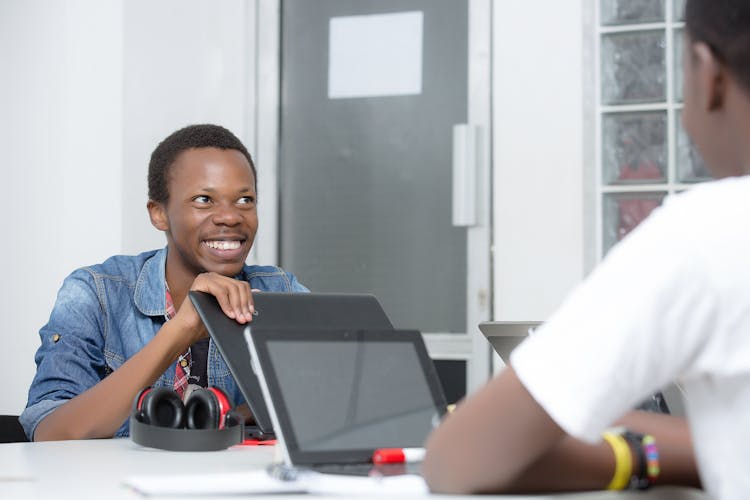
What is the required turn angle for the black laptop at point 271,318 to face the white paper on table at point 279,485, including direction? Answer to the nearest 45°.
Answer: approximately 180°

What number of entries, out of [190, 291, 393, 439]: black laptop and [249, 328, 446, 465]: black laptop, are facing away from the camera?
1

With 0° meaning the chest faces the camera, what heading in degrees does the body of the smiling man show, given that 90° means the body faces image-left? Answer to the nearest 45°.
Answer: approximately 315°

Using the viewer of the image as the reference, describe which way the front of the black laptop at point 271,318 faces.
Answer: facing away from the viewer

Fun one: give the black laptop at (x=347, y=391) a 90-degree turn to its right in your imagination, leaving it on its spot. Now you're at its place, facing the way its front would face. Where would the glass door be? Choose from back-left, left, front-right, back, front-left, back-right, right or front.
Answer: back-right
